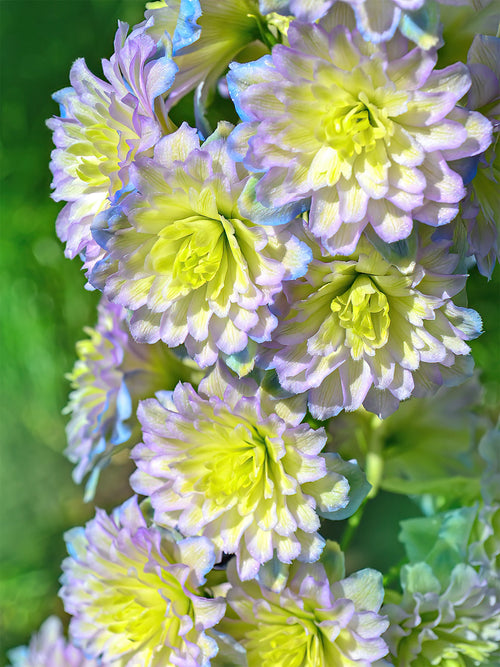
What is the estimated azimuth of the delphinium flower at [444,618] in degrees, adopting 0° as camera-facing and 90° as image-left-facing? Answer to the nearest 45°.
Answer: approximately 0°
